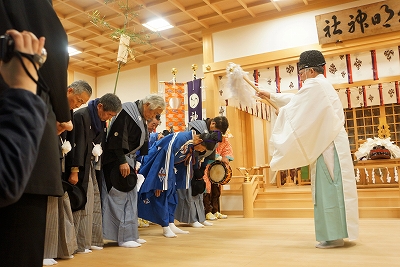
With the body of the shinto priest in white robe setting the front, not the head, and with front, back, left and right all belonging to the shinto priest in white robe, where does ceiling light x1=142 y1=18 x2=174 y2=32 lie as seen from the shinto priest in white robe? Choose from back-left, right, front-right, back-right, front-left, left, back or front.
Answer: front-right

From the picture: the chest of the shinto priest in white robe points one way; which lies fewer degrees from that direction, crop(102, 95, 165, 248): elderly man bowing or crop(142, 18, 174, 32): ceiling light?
the elderly man bowing

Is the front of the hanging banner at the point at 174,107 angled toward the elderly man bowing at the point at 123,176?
yes

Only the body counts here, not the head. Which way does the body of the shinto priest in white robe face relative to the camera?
to the viewer's left

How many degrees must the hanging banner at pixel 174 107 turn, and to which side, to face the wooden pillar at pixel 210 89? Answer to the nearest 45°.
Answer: approximately 90° to its left

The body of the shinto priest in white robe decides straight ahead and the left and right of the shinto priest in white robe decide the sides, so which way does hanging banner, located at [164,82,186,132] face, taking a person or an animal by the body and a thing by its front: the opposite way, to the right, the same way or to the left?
to the left

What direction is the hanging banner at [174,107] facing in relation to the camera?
toward the camera

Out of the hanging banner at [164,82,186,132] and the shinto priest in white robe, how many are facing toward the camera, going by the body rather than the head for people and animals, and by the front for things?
1

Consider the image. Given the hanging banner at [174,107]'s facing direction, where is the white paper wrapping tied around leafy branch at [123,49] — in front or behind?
in front

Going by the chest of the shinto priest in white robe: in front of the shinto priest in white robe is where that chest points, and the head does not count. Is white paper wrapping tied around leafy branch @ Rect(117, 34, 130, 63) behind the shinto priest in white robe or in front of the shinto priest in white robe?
in front
